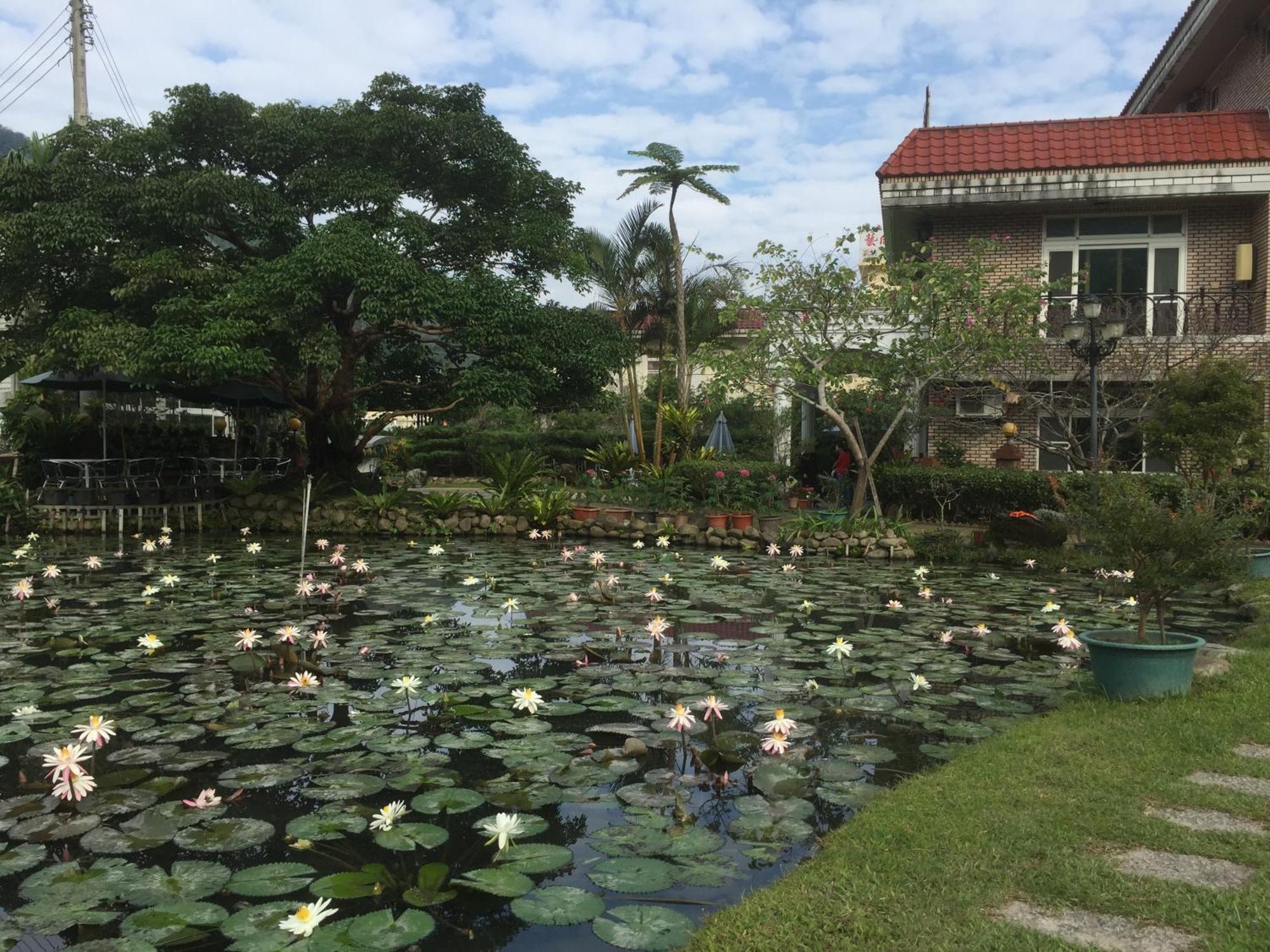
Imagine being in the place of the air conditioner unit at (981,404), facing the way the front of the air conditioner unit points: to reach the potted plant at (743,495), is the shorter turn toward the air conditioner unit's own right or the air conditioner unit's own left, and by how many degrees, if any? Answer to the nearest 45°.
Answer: approximately 45° to the air conditioner unit's own right

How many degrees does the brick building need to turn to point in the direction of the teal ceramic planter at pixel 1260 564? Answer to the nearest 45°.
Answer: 0° — it already faces it

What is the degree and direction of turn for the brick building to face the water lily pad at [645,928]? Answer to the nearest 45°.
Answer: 0° — it already faces it

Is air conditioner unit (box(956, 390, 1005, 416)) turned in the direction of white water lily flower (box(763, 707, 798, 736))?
yes

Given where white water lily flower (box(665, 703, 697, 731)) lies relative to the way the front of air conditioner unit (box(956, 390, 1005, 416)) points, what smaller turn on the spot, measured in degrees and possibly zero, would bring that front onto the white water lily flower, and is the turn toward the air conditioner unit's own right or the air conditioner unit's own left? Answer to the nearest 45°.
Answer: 0° — it already faces it

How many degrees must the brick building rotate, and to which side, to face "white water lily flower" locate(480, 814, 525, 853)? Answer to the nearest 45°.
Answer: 0° — it already faces it

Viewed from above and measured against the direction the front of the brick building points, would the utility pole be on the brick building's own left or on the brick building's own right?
on the brick building's own right

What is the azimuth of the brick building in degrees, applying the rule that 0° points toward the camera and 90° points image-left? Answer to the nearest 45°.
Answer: approximately 0°

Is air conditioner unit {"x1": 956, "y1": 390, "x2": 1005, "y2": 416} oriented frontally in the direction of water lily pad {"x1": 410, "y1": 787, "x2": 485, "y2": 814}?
yes

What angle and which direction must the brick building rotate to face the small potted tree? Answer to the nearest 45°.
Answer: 0° — it already faces it

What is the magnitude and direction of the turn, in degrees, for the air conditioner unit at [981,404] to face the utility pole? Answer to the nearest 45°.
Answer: approximately 90° to its right
